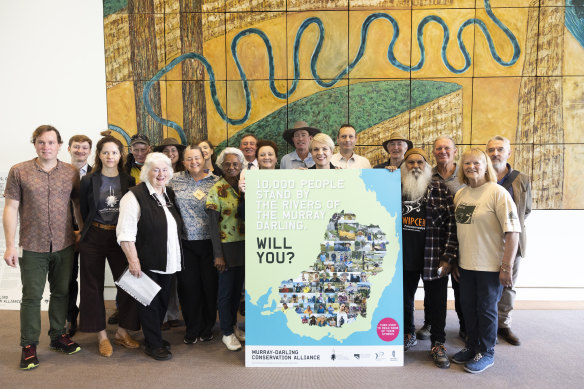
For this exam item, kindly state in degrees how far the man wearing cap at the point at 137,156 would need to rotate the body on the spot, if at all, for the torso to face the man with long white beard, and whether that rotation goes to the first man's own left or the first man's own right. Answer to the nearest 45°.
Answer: approximately 45° to the first man's own left

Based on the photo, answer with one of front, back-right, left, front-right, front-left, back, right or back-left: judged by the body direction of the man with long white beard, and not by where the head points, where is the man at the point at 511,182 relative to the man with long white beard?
back-left

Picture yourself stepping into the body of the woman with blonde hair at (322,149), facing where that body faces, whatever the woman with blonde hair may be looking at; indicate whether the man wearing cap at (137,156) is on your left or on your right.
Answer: on your right

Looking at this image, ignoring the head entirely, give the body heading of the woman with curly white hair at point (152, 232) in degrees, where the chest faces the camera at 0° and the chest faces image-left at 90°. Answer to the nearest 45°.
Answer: approximately 315°

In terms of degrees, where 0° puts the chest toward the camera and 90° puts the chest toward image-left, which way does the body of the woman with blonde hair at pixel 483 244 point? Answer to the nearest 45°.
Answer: approximately 45°
